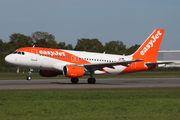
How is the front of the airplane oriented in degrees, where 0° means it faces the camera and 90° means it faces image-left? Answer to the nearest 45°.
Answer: approximately 45°
